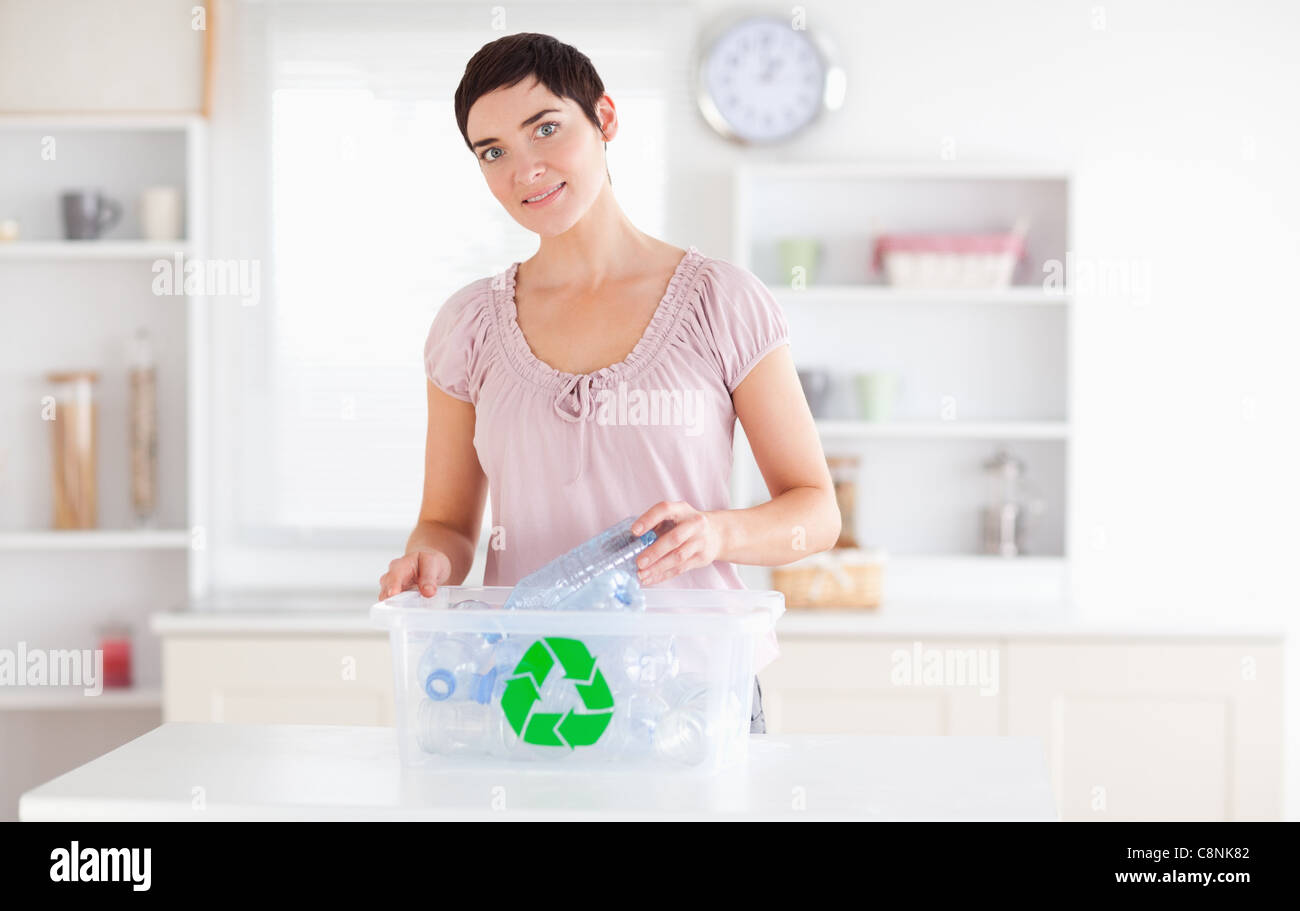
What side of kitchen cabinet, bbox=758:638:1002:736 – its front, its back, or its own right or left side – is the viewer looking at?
front

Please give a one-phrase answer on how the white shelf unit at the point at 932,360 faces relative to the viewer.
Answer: facing the viewer

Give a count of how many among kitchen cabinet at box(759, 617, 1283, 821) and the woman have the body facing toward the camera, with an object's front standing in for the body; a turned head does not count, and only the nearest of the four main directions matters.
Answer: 2

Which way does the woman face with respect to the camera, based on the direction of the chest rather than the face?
toward the camera

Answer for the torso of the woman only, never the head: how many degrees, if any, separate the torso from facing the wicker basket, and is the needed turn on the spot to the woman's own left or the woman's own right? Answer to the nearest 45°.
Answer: approximately 180°

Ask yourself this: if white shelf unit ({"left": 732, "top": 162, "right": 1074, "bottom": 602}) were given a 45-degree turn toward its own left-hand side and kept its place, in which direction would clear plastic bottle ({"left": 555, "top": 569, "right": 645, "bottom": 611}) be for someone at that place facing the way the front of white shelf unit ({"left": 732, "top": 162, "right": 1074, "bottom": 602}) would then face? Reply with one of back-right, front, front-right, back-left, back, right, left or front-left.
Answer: front-right

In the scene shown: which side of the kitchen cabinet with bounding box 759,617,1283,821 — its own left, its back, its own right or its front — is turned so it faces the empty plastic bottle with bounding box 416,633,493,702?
front
